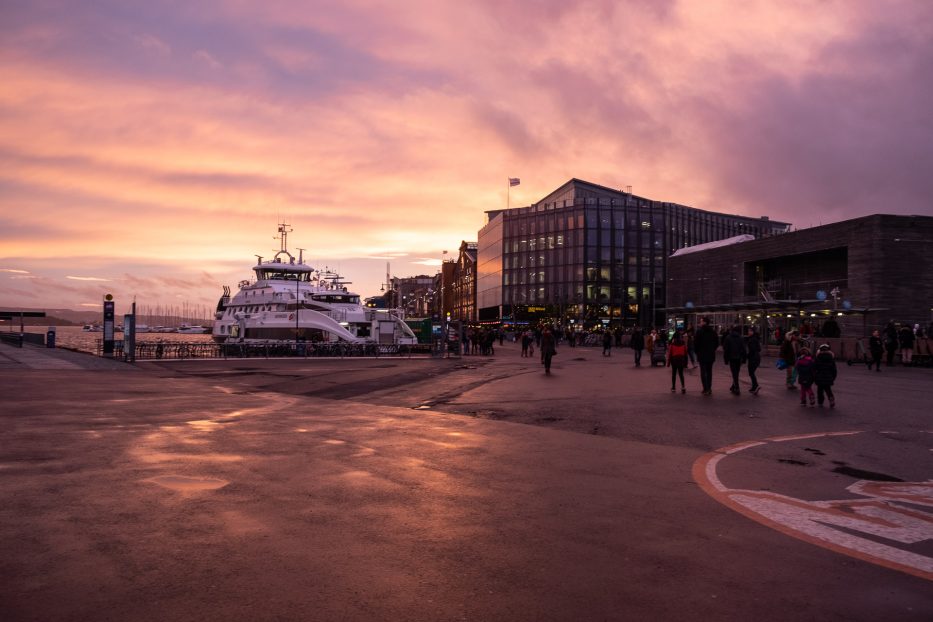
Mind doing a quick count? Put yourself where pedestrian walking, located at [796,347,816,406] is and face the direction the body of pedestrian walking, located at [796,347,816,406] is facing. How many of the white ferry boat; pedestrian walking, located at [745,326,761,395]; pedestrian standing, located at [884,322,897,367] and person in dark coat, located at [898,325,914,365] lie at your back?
0

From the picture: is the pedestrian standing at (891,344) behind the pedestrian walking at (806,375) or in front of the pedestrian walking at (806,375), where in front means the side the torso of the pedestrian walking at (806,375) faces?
in front

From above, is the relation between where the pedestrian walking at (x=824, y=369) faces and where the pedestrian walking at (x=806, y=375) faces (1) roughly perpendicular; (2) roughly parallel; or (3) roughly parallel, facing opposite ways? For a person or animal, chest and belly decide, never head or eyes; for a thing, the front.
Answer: roughly parallel

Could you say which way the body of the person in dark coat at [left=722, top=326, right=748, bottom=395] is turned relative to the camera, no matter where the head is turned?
away from the camera

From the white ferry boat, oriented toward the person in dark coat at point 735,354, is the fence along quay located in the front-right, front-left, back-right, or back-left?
front-right

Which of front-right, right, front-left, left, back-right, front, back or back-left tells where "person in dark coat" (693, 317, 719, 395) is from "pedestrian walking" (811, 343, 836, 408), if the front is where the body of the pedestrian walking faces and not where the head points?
front-left

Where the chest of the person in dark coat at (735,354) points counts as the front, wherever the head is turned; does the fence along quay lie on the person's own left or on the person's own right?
on the person's own left

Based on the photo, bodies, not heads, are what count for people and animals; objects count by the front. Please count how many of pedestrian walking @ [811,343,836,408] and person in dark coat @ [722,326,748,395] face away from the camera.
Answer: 2

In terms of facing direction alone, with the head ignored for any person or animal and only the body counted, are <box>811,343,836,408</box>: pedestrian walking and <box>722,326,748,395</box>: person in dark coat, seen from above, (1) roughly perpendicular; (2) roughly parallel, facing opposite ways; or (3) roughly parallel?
roughly parallel

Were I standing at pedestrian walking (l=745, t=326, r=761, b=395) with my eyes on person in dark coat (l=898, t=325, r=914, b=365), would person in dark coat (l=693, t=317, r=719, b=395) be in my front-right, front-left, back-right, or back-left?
back-left

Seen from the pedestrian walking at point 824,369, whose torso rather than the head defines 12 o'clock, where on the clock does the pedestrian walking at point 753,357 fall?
the pedestrian walking at point 753,357 is roughly at 11 o'clock from the pedestrian walking at point 824,369.

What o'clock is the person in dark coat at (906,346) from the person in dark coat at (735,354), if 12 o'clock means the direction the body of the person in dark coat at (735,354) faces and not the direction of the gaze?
the person in dark coat at (906,346) is roughly at 1 o'clock from the person in dark coat at (735,354).

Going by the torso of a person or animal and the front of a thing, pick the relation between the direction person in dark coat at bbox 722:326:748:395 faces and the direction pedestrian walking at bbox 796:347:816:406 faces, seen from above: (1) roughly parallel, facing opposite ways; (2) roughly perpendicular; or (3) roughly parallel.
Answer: roughly parallel

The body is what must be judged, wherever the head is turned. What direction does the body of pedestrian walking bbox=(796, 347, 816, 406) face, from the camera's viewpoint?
away from the camera

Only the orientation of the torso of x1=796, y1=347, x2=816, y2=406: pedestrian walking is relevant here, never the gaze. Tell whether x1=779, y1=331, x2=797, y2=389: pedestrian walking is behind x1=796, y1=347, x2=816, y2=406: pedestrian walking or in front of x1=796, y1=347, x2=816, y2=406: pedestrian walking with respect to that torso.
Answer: in front

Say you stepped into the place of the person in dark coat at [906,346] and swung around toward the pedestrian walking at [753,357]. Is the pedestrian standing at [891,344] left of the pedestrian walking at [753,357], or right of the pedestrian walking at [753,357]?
right

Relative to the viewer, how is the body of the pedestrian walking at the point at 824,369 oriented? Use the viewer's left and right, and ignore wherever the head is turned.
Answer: facing away from the viewer

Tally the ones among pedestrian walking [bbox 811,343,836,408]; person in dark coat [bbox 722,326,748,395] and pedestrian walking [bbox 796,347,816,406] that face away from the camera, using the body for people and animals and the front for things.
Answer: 3

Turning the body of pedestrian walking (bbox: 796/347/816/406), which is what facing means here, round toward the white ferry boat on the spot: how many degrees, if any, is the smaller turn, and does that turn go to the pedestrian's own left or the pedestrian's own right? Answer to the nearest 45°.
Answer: approximately 45° to the pedestrian's own left

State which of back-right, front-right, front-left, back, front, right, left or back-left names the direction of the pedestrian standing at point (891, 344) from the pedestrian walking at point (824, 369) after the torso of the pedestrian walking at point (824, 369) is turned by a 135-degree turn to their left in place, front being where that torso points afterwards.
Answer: back-right

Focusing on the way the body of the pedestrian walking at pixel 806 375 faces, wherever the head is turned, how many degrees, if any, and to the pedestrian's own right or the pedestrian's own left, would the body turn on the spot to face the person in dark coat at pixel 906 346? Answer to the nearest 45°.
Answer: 0° — they already face them
